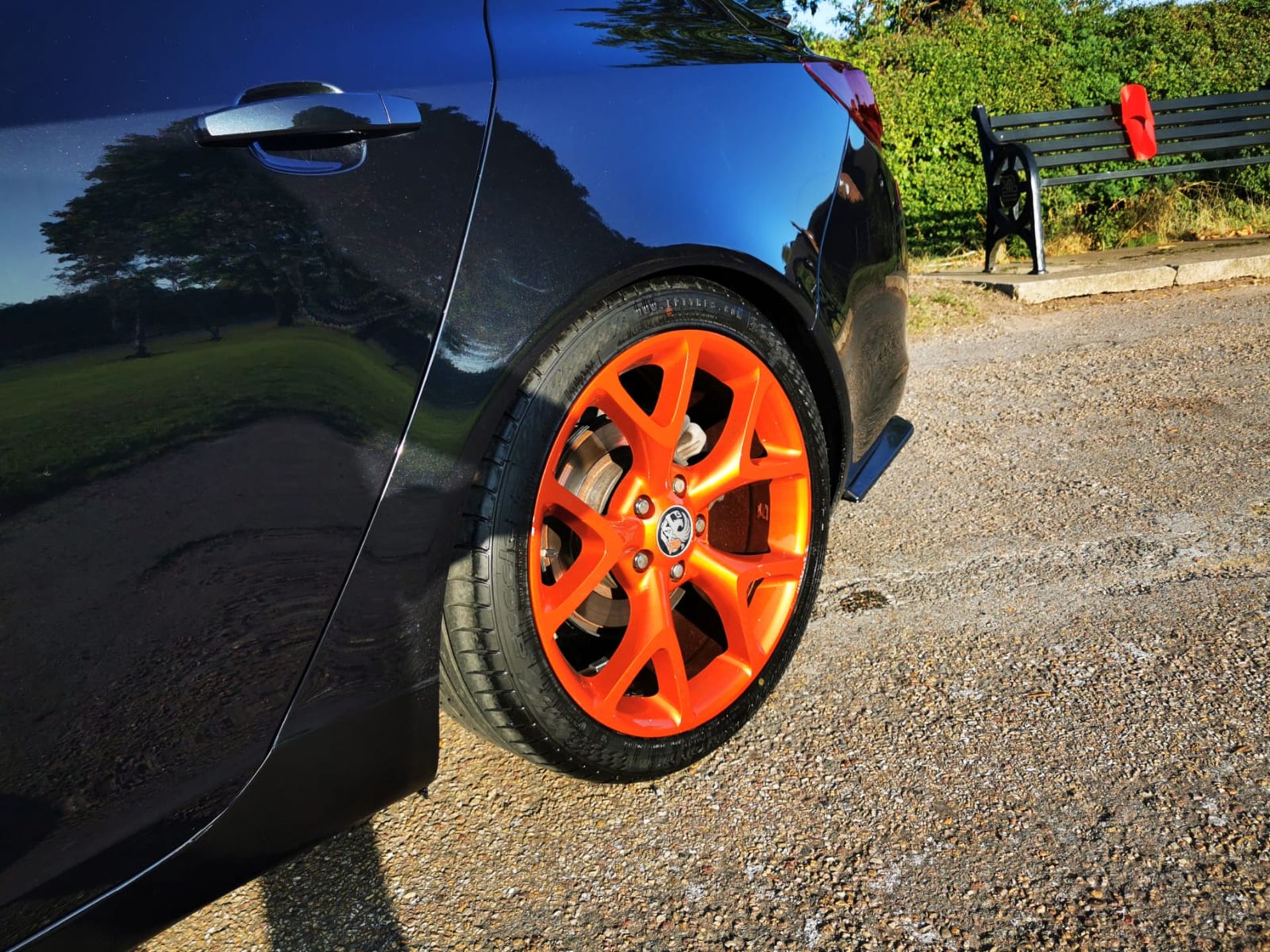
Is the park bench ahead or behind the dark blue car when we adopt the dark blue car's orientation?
behind

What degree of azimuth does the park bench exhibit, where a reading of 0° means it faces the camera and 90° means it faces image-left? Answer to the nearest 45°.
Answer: approximately 315°

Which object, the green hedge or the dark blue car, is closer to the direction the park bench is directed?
the dark blue car

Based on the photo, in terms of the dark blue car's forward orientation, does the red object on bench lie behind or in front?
behind

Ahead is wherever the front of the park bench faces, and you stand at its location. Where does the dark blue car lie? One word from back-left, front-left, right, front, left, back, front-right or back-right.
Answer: front-right

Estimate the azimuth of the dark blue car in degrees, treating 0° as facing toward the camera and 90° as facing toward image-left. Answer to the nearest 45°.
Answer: approximately 45°

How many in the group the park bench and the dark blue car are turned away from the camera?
0
